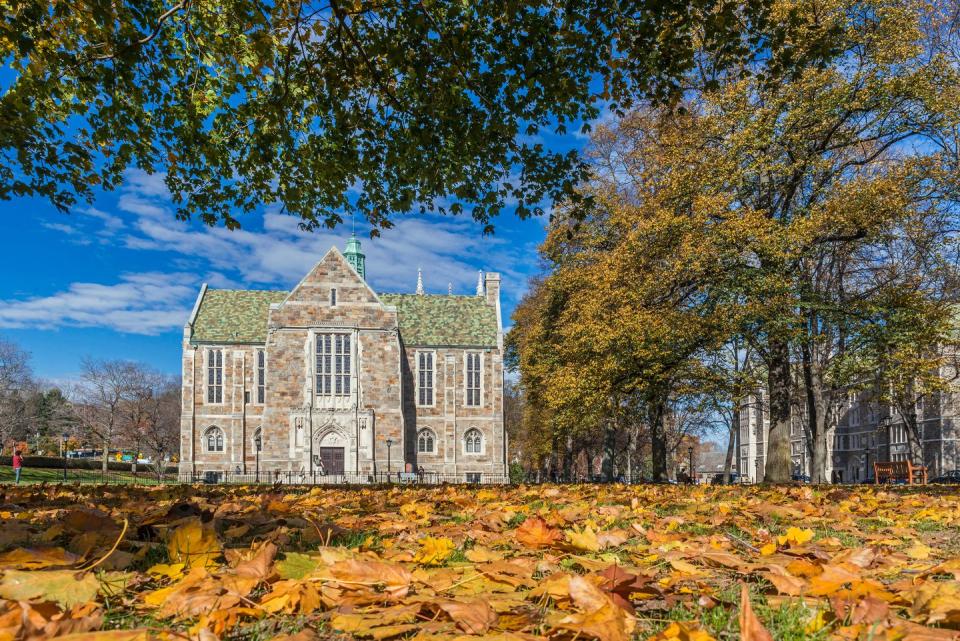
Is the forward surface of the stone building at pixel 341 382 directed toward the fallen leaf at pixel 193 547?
yes

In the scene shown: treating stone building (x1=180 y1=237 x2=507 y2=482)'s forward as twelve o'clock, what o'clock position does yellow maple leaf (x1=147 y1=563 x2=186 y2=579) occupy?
The yellow maple leaf is roughly at 12 o'clock from the stone building.

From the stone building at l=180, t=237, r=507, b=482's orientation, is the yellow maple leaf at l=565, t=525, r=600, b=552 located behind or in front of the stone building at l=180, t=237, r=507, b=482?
in front

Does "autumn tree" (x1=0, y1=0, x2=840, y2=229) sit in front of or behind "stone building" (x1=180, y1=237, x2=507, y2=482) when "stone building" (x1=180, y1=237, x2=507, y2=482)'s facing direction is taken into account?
in front

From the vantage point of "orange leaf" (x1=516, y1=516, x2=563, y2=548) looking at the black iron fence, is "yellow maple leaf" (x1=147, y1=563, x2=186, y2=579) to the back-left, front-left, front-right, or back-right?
back-left

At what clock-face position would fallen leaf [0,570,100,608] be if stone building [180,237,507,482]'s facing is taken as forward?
The fallen leaf is roughly at 12 o'clock from the stone building.

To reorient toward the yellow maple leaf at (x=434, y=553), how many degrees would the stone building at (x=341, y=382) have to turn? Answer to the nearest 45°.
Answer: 0° — it already faces it

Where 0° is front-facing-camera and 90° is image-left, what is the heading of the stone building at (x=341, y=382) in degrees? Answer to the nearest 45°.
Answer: approximately 0°
